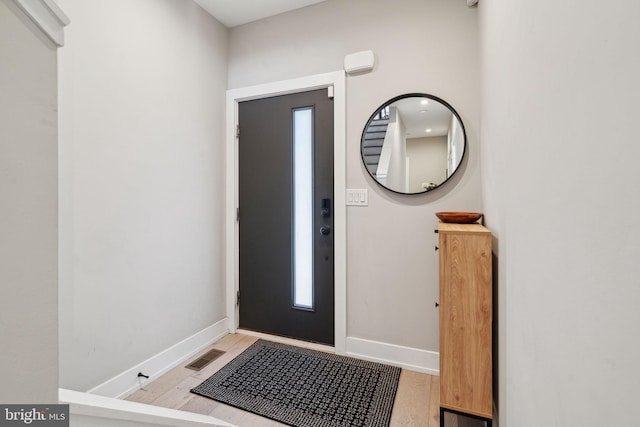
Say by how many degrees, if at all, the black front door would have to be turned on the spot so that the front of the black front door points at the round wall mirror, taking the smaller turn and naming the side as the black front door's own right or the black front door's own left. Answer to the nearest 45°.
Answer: approximately 90° to the black front door's own left

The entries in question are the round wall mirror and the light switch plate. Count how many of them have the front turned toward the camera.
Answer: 2

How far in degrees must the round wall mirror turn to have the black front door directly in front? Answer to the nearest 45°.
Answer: approximately 90° to its right
